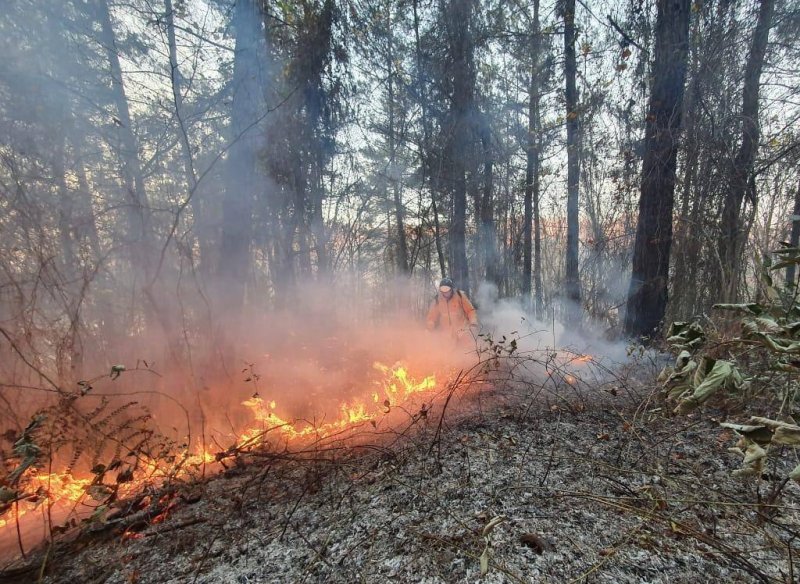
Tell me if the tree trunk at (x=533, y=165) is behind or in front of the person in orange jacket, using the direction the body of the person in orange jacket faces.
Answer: behind

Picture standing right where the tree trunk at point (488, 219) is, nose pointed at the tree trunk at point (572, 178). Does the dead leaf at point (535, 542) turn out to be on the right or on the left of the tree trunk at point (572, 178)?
right

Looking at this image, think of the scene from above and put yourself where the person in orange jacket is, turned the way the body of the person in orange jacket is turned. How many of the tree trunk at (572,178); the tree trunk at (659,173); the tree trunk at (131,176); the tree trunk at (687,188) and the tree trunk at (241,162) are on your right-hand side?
2

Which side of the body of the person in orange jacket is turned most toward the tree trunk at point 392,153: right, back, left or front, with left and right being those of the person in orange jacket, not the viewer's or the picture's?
back

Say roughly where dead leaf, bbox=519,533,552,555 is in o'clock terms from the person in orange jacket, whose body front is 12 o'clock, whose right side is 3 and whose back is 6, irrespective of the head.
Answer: The dead leaf is roughly at 12 o'clock from the person in orange jacket.

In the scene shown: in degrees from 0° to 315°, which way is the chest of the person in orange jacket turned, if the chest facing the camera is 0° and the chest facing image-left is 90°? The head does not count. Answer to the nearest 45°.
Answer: approximately 0°

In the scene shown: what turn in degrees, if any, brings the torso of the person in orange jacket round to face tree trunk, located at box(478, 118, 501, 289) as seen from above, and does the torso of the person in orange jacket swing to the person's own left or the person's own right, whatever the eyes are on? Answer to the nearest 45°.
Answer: approximately 180°

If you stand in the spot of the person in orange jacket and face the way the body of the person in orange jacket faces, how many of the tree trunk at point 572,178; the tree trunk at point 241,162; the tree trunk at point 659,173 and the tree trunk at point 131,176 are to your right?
2

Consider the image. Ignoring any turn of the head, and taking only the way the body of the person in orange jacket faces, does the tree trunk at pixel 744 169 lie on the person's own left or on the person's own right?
on the person's own left

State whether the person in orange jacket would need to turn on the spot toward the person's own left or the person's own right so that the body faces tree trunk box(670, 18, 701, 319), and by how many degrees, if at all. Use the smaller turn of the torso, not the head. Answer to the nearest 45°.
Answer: approximately 90° to the person's own left

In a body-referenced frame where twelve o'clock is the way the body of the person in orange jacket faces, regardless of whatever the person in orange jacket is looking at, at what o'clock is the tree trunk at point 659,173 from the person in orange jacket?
The tree trunk is roughly at 9 o'clock from the person in orange jacket.

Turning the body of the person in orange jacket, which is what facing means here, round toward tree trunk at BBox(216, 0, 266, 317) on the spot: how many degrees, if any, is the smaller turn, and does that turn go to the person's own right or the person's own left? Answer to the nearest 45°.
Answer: approximately 90° to the person's own right
